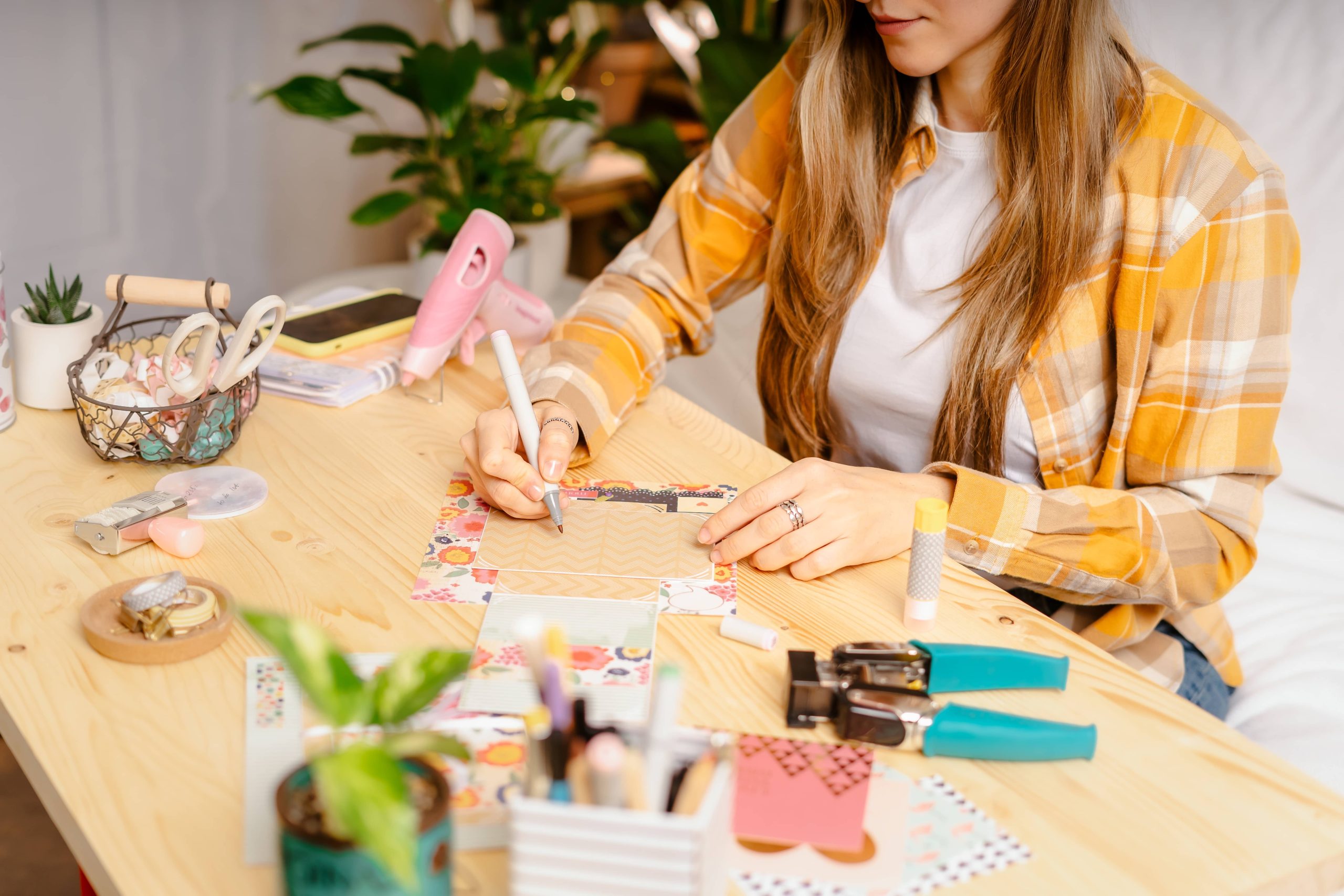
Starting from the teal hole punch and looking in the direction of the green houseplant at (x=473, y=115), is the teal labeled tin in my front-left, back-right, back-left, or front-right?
back-left

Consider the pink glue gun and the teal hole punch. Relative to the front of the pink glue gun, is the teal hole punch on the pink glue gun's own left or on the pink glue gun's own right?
on the pink glue gun's own left

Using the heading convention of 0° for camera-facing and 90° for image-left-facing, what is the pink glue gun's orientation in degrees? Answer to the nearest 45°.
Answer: approximately 90°
